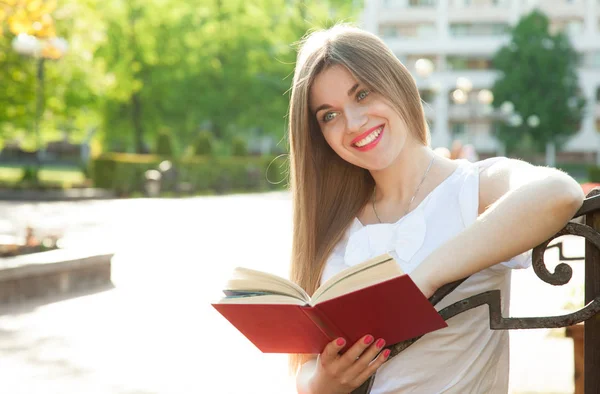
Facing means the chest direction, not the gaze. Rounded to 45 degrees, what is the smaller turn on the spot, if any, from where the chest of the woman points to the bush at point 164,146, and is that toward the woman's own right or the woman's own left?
approximately 135° to the woman's own right

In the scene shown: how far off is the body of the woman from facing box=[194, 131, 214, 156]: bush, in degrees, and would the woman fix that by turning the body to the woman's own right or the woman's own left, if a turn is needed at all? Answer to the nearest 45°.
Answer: approximately 135° to the woman's own right

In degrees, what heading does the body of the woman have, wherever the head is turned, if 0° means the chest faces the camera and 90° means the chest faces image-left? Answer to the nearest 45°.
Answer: approximately 45°

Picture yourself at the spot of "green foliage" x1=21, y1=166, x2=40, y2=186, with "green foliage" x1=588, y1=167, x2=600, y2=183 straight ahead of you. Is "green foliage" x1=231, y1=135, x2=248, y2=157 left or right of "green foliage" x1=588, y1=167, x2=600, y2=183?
left

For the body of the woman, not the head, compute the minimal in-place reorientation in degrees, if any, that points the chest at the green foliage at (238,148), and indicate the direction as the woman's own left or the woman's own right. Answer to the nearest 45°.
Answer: approximately 135° to the woman's own right

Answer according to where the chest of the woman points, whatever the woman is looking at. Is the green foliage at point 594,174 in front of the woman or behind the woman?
behind
